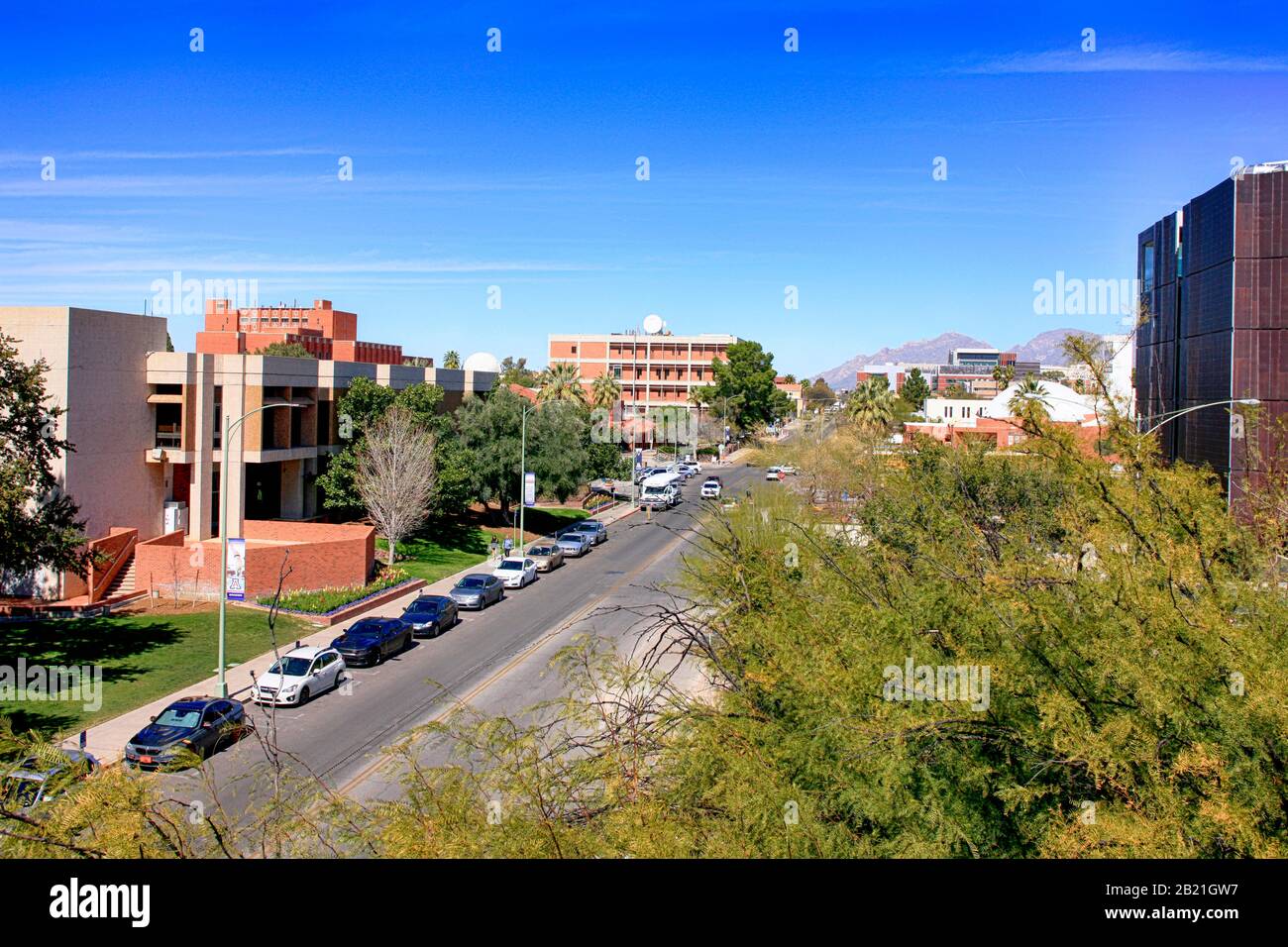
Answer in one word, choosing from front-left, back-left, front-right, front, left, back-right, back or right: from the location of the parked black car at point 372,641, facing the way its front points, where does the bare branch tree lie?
back-right

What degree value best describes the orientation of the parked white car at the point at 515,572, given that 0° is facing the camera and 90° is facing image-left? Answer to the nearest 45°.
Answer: approximately 45°

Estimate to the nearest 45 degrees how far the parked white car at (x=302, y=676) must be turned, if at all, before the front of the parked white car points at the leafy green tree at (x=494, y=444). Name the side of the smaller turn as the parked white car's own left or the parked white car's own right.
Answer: approximately 135° to the parked white car's own right

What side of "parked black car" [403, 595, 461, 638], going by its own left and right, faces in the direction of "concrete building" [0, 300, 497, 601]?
right

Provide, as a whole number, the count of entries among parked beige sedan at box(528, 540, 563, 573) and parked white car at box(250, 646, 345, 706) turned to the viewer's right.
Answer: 0

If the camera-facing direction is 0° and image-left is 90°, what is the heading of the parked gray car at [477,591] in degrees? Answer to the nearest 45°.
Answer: approximately 45°

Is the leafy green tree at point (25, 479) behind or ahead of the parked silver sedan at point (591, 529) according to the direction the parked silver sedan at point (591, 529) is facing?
ahead

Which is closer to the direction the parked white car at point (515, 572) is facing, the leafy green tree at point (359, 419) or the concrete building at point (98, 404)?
the concrete building
